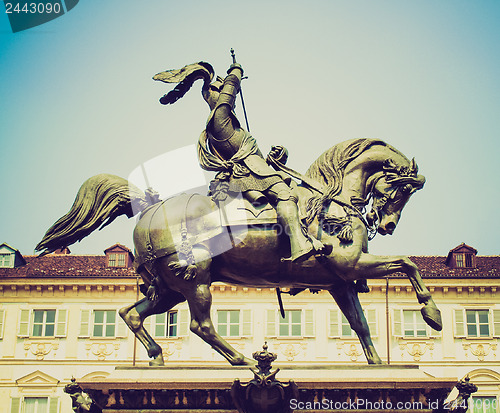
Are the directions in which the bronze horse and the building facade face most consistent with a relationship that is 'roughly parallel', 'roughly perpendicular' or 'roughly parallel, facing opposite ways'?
roughly perpendicular

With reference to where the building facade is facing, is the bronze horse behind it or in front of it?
in front

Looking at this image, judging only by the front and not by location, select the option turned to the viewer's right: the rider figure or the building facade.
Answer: the rider figure

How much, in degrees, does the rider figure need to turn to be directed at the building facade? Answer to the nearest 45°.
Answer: approximately 90° to its left

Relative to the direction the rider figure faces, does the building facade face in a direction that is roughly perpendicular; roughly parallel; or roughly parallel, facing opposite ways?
roughly perpendicular

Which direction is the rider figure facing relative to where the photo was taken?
to the viewer's right

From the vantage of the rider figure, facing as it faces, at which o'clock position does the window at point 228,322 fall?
The window is roughly at 9 o'clock from the rider figure.

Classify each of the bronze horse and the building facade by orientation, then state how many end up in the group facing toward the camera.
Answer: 1

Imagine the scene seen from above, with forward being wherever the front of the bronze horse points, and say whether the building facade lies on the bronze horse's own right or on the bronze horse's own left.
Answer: on the bronze horse's own left

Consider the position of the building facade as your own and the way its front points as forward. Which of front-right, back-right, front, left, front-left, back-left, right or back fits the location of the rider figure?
front

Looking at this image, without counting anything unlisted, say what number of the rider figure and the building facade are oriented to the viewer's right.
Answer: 1

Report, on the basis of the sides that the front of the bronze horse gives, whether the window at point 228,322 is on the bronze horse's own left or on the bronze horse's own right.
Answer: on the bronze horse's own left

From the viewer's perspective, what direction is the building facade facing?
toward the camera

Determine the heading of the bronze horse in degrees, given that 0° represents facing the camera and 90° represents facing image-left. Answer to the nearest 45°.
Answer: approximately 270°
